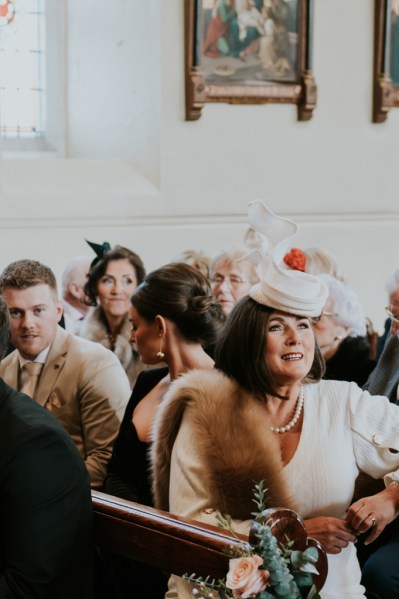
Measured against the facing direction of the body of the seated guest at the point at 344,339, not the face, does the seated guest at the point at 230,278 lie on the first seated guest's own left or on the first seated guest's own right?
on the first seated guest's own right

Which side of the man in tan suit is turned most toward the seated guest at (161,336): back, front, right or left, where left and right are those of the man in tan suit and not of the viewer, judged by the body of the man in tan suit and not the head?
left

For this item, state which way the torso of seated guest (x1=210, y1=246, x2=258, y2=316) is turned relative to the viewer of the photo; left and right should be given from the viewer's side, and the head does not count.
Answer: facing the viewer and to the left of the viewer

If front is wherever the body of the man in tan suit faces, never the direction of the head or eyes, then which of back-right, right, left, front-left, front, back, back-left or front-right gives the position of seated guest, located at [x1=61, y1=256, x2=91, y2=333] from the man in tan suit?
back-right

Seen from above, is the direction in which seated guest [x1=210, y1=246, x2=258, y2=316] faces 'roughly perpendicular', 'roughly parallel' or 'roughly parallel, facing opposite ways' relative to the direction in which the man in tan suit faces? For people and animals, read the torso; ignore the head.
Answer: roughly parallel

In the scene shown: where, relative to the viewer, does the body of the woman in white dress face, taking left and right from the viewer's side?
facing the viewer and to the right of the viewer

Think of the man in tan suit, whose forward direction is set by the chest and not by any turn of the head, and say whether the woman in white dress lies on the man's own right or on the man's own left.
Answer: on the man's own left

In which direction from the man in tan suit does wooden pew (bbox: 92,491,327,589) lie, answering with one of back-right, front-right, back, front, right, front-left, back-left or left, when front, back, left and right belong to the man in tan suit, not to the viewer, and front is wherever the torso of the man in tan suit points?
front-left

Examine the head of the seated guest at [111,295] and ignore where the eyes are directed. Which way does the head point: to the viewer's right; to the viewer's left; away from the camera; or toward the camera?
toward the camera
